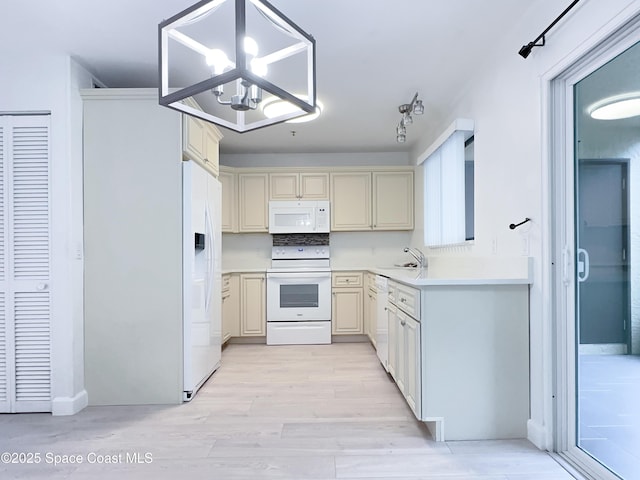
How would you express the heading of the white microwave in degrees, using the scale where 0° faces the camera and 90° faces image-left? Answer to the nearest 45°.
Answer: approximately 0°

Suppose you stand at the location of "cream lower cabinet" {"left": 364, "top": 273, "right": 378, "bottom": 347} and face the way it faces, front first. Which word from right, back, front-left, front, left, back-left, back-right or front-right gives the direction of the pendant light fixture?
left

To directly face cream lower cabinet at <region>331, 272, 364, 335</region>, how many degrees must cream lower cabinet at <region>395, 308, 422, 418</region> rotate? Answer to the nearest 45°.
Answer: approximately 90° to its right

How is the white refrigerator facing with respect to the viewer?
to the viewer's right

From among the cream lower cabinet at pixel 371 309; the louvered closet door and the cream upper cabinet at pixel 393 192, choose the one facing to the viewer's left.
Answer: the cream lower cabinet

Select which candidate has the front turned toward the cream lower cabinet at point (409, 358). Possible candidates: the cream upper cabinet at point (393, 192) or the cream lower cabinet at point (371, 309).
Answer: the cream upper cabinet

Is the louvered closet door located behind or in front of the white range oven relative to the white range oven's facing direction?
in front

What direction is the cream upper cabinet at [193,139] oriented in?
to the viewer's right

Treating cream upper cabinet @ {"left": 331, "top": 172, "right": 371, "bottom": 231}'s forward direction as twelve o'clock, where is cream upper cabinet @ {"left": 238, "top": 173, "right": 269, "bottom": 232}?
cream upper cabinet @ {"left": 238, "top": 173, "right": 269, "bottom": 232} is roughly at 3 o'clock from cream upper cabinet @ {"left": 331, "top": 172, "right": 371, "bottom": 231}.

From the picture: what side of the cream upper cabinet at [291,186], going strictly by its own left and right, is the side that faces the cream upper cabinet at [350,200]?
left

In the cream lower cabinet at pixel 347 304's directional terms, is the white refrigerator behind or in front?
in front

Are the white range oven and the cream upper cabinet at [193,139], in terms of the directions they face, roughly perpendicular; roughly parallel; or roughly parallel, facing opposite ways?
roughly perpendicular

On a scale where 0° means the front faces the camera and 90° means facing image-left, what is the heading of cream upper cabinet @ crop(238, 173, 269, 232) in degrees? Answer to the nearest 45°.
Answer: approximately 0°
